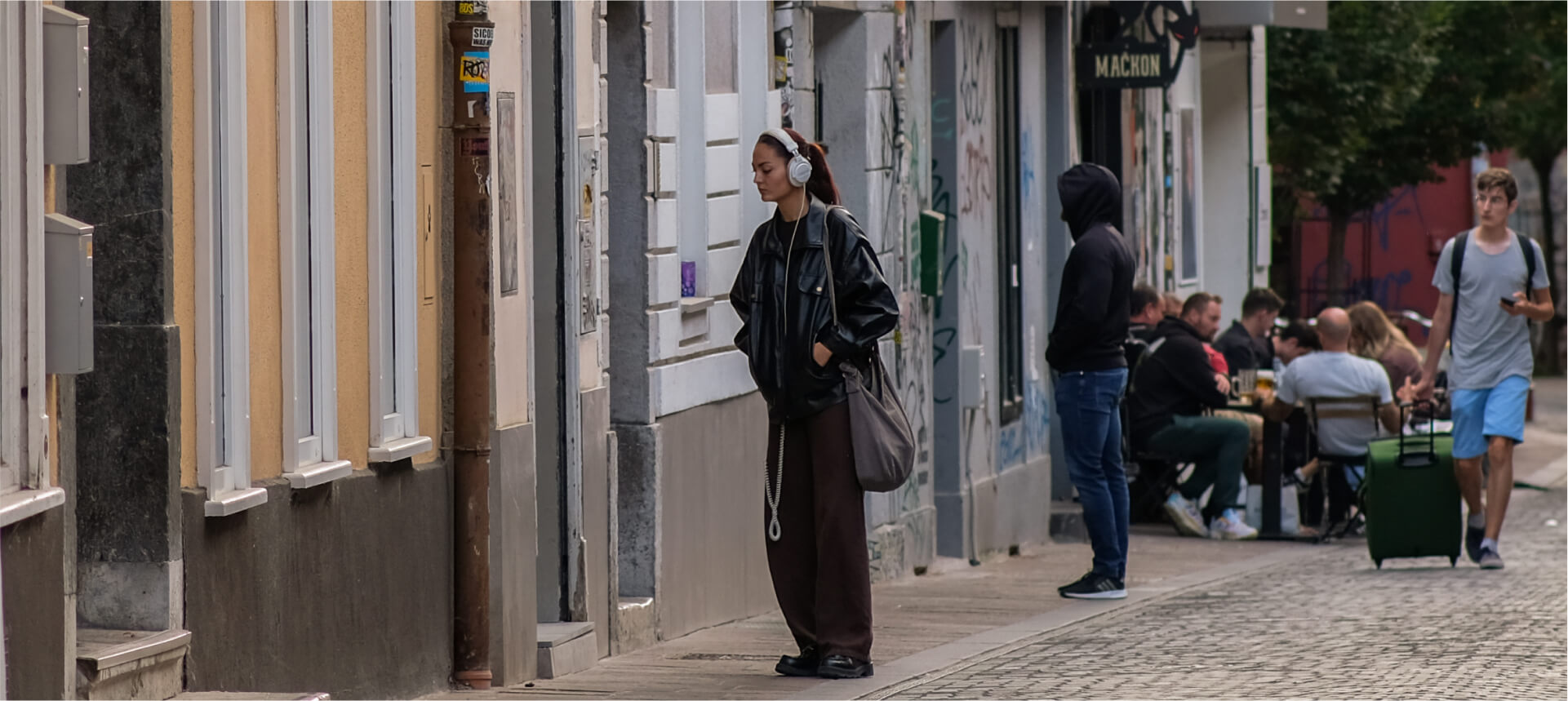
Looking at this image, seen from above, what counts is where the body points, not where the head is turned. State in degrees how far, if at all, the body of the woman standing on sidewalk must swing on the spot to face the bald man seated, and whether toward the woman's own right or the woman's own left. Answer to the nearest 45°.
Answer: approximately 180°

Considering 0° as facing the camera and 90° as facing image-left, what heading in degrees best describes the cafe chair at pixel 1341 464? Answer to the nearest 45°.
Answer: approximately 180°

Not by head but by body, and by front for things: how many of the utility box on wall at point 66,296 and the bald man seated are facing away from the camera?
1

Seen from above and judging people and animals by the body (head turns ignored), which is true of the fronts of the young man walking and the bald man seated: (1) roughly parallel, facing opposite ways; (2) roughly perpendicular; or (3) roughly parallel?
roughly parallel, facing opposite ways

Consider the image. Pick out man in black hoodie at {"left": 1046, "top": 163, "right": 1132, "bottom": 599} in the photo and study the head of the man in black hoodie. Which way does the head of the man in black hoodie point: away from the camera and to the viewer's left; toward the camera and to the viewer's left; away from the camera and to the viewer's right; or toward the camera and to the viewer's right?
away from the camera and to the viewer's left

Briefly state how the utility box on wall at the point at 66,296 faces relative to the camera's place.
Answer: facing the viewer and to the right of the viewer

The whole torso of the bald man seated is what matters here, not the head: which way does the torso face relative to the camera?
away from the camera

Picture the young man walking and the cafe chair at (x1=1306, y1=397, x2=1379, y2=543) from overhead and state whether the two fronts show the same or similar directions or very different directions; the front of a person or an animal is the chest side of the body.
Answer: very different directions

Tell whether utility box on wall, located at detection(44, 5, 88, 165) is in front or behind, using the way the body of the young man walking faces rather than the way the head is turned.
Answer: in front

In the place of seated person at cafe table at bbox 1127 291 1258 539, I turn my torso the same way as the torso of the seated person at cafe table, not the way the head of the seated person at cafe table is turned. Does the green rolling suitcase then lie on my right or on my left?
on my right

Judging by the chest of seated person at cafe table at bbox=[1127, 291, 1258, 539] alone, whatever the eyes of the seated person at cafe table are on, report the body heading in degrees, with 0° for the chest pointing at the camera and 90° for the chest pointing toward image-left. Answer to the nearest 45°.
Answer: approximately 270°

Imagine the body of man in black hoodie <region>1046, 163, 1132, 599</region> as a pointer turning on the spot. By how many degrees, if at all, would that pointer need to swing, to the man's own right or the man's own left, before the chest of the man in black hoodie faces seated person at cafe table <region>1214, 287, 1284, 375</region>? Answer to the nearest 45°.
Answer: approximately 90° to the man's own right

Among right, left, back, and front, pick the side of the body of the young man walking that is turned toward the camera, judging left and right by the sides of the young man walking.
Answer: front

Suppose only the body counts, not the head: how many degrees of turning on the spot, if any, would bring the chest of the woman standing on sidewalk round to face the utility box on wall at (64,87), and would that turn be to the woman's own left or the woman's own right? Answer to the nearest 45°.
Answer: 0° — they already face it

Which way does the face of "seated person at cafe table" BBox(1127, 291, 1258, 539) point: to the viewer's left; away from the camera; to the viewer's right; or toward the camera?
to the viewer's right
